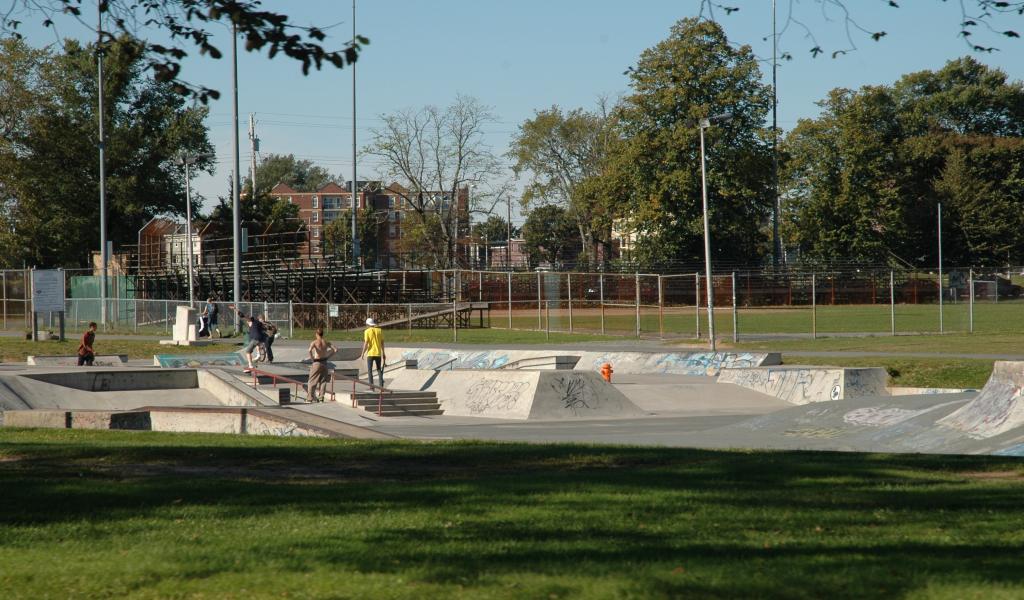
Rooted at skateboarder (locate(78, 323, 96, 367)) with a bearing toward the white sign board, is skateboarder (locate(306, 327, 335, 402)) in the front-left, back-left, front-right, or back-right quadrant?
back-right

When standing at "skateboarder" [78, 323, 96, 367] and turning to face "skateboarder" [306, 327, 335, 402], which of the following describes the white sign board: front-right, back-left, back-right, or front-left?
back-left

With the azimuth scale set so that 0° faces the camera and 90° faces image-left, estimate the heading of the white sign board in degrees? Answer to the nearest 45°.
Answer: approximately 0°

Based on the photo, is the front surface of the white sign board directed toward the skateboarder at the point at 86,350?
yes
